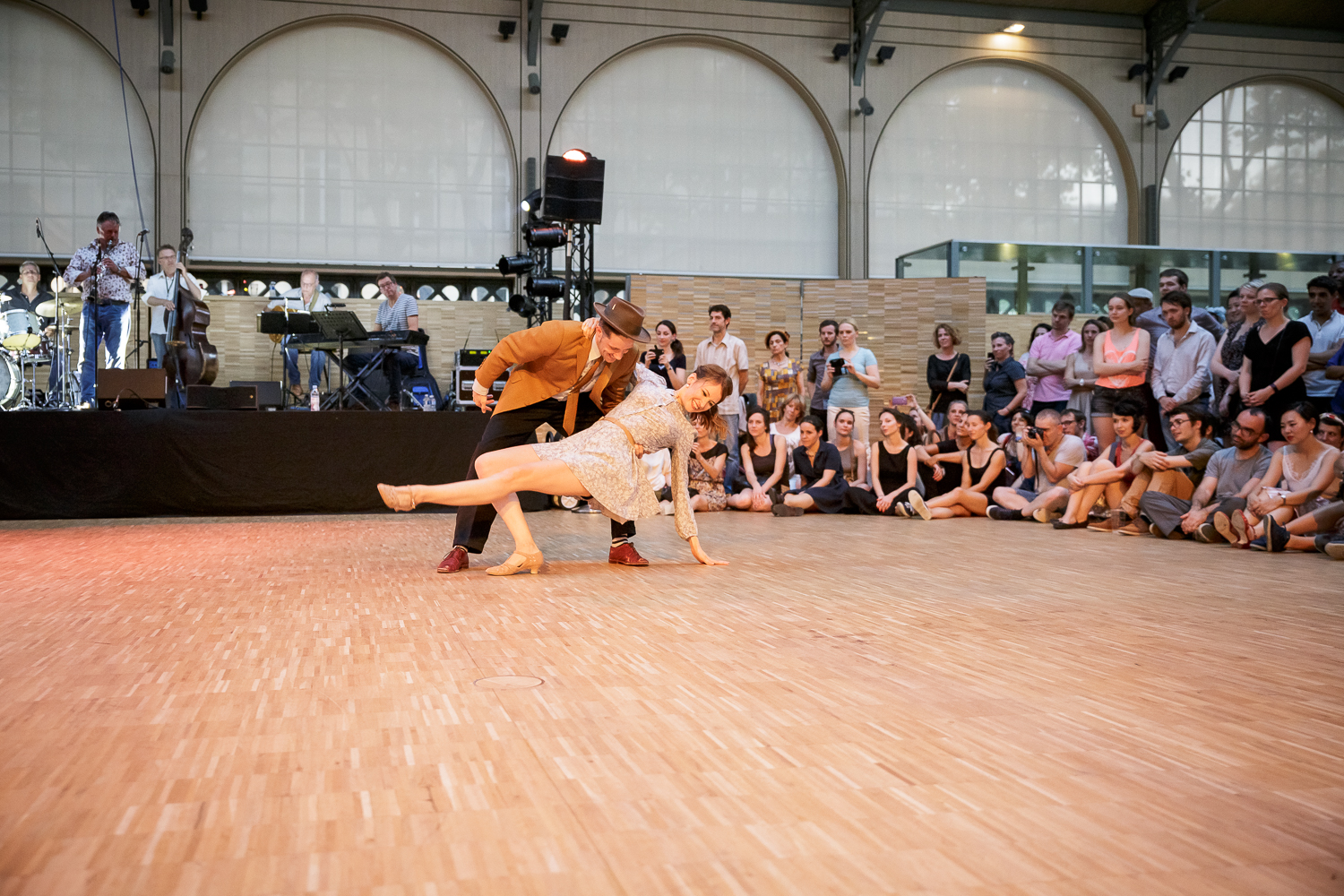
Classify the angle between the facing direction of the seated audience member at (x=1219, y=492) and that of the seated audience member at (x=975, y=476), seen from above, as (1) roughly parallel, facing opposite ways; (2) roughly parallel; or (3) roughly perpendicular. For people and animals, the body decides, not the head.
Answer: roughly parallel

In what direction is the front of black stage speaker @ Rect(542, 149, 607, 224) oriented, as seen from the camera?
facing the viewer

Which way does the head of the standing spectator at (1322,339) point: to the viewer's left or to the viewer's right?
to the viewer's left

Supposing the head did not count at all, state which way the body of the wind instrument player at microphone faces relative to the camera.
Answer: toward the camera

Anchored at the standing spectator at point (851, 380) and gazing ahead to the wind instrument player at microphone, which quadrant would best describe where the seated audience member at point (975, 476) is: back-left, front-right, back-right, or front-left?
back-left

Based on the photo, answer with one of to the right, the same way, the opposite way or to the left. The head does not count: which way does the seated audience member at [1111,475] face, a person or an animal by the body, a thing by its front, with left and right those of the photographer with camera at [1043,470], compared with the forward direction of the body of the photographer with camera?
the same way

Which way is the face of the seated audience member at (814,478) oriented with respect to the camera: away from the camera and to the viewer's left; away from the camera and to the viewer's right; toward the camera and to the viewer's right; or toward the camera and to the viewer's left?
toward the camera and to the viewer's left

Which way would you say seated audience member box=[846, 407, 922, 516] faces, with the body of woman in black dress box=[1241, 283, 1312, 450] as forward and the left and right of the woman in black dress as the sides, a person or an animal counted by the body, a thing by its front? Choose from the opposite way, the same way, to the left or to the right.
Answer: the same way

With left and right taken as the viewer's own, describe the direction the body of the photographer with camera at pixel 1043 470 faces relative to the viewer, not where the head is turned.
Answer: facing the viewer and to the left of the viewer

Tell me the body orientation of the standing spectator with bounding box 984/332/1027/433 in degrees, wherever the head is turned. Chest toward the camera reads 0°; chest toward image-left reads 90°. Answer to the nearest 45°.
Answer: approximately 45°

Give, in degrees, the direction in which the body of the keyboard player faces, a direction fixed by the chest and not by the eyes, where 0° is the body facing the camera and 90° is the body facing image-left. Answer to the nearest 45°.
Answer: approximately 45°

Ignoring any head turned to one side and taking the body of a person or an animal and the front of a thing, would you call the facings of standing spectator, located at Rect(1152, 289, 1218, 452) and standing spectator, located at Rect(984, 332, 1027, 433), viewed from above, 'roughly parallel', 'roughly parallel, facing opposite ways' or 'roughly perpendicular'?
roughly parallel

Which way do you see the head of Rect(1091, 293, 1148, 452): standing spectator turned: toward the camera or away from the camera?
toward the camera

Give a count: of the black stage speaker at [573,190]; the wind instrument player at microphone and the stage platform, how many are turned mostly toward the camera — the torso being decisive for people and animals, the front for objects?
3
